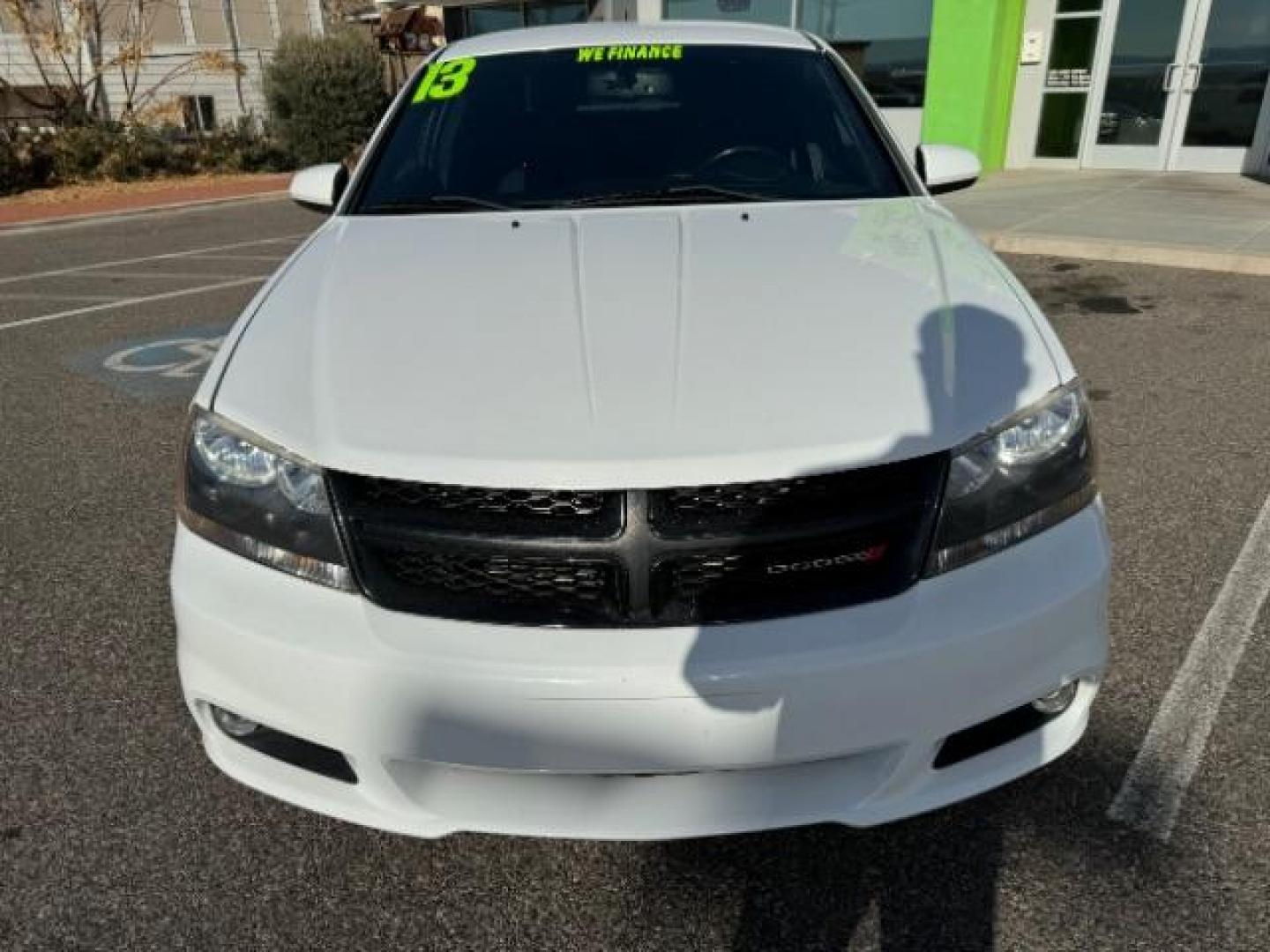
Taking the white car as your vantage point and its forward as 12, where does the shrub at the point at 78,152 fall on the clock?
The shrub is roughly at 5 o'clock from the white car.

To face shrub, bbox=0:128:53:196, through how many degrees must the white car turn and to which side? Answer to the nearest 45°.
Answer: approximately 135° to its right

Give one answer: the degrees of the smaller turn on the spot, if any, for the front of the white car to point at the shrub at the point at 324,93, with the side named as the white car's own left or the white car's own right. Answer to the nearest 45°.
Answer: approximately 180°

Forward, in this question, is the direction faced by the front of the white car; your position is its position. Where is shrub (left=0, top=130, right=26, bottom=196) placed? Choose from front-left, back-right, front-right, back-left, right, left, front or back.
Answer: back-right

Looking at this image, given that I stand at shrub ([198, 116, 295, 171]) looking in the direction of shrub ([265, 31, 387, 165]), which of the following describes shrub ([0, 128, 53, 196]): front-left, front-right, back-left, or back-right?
back-right

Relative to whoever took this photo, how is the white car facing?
facing the viewer

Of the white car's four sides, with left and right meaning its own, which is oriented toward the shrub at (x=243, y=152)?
back
